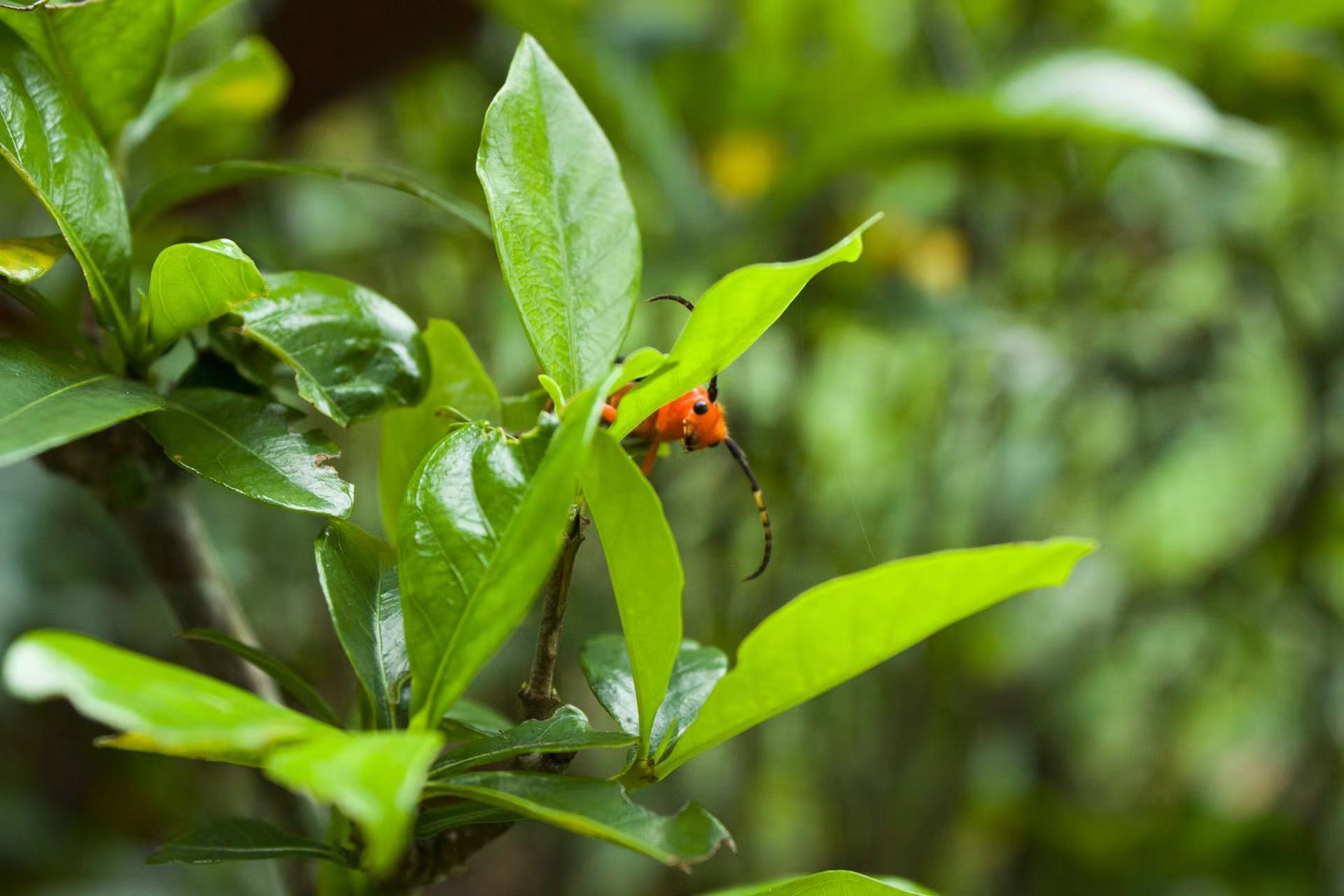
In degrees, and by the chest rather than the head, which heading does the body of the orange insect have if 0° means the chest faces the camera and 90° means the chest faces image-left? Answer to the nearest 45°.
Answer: approximately 270°
